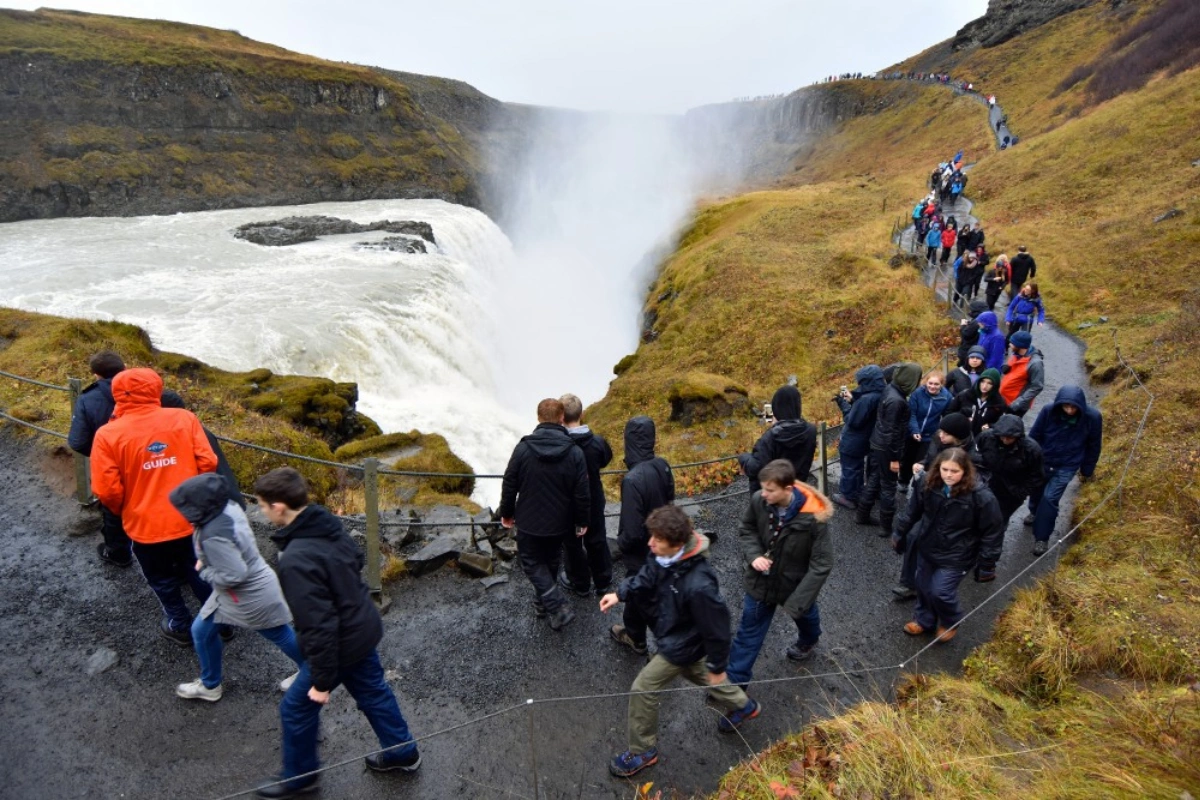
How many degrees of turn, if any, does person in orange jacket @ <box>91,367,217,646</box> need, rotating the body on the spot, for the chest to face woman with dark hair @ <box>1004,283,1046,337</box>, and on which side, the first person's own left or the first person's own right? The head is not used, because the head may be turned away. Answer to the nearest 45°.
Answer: approximately 90° to the first person's own right

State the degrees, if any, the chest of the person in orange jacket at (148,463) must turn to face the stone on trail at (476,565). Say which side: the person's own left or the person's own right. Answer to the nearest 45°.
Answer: approximately 90° to the person's own right

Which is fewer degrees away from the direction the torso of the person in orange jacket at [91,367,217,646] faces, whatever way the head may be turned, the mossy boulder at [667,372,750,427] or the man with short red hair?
the mossy boulder

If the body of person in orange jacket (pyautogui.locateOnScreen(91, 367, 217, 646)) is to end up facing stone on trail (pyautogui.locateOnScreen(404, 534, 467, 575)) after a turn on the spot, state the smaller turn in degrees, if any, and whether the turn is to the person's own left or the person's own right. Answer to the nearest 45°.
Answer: approximately 90° to the person's own right

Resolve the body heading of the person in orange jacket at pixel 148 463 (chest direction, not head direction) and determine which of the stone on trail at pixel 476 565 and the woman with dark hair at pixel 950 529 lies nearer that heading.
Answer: the stone on trail

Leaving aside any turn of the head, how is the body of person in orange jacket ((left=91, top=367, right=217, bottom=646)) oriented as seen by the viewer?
away from the camera

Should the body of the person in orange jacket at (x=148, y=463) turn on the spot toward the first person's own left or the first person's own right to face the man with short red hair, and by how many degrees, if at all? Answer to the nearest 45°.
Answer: approximately 90° to the first person's own right

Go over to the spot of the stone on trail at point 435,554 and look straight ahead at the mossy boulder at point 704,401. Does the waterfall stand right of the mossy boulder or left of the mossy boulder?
left

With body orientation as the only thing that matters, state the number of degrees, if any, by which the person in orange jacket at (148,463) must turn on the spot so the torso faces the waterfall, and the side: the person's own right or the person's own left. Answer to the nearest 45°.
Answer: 0° — they already face it
